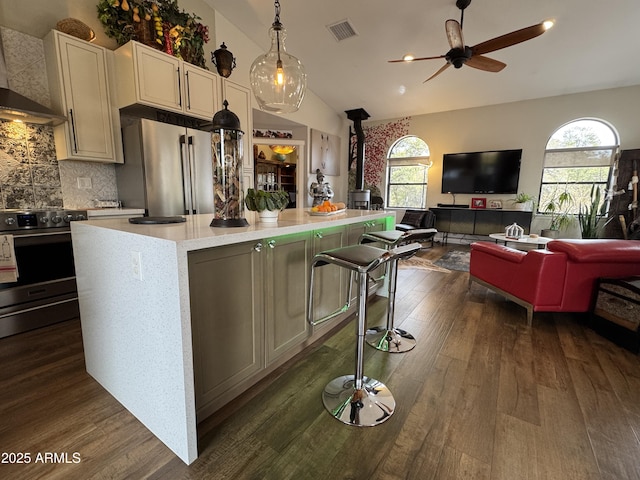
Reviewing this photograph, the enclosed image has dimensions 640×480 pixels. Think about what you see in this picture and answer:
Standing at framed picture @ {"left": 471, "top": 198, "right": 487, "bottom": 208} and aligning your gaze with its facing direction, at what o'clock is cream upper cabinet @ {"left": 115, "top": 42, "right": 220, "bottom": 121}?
The cream upper cabinet is roughly at 1 o'clock from the framed picture.

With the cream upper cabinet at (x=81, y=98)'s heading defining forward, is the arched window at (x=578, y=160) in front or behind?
in front

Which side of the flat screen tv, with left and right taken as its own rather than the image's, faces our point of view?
front

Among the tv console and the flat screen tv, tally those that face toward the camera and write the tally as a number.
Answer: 2

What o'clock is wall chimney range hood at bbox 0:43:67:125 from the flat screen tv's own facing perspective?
The wall chimney range hood is roughly at 1 o'clock from the flat screen tv.

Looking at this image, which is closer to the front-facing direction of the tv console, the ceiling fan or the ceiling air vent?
the ceiling fan

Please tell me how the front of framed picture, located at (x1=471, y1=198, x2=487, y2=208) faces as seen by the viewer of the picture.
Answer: facing the viewer

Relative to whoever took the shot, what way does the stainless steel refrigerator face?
facing the viewer and to the right of the viewer

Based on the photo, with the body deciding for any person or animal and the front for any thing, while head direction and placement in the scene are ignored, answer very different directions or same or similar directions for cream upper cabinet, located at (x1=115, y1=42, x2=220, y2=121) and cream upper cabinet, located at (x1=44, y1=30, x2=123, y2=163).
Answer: same or similar directions

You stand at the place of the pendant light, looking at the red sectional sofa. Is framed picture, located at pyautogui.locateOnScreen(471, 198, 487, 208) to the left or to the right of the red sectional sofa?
left

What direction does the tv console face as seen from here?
toward the camera

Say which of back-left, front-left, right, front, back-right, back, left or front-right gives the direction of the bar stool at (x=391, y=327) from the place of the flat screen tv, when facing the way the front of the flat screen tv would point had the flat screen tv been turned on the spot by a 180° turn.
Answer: back

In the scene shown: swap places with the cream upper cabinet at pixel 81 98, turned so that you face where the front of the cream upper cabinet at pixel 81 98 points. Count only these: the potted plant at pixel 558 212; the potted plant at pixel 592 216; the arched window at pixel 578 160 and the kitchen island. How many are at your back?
0

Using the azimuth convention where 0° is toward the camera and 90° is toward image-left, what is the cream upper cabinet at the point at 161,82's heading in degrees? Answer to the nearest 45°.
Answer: approximately 315°

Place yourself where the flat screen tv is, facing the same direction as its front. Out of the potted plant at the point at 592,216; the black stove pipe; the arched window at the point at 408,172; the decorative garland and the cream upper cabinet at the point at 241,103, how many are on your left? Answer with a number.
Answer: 1
